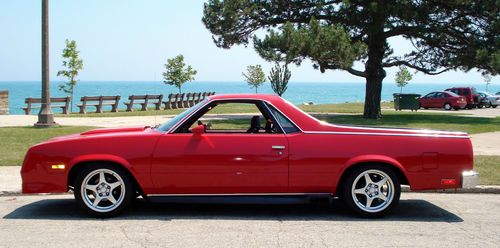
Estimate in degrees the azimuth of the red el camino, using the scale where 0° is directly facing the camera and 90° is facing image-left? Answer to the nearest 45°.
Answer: approximately 90°

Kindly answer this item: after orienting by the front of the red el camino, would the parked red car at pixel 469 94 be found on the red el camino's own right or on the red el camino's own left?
on the red el camino's own right

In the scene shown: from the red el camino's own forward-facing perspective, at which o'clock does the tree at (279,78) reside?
The tree is roughly at 3 o'clock from the red el camino.

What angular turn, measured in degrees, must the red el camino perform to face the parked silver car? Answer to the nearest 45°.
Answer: approximately 135° to its right

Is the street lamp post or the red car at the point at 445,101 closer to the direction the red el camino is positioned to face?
the street lamp post

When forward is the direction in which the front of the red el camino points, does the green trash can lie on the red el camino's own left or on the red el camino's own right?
on the red el camino's own right

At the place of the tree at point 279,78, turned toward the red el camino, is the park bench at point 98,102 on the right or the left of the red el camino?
right

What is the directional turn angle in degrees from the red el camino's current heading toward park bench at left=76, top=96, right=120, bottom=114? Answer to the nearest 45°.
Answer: approximately 90° to its right

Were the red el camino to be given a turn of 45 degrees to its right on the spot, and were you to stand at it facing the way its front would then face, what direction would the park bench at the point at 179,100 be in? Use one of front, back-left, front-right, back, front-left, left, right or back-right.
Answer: front-right

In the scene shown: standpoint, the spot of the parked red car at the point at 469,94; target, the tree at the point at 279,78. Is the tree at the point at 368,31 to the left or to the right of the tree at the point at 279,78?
left

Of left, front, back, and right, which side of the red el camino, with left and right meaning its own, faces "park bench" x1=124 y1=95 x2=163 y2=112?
right

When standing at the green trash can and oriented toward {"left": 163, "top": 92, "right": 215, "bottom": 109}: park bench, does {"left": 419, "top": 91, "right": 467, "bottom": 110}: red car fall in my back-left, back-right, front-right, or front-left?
back-right
